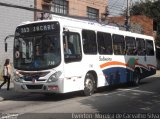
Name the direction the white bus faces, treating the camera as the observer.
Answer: facing the viewer and to the left of the viewer
